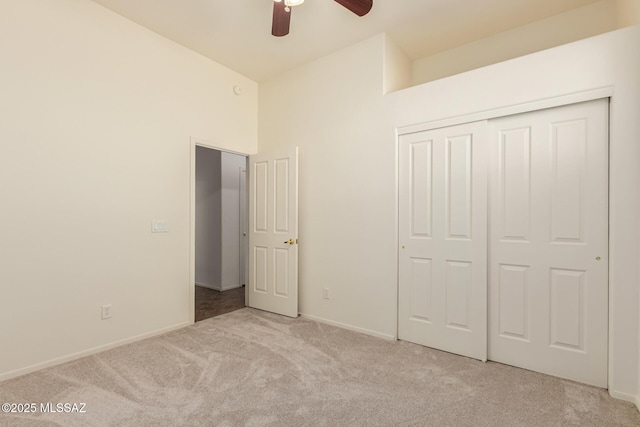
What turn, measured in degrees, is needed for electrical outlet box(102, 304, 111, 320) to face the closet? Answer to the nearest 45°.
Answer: approximately 45° to its left

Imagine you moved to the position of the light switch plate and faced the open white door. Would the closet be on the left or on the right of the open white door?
right

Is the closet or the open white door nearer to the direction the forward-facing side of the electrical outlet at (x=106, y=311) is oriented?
the closet

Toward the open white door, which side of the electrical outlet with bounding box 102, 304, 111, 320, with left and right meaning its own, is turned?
left
